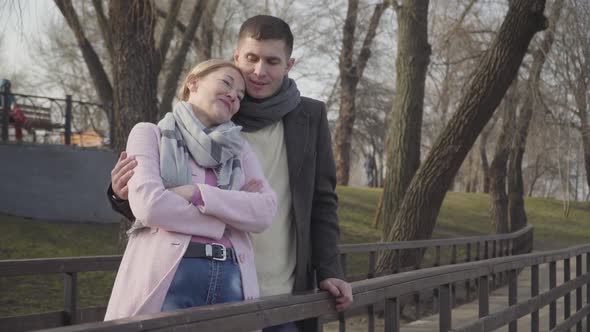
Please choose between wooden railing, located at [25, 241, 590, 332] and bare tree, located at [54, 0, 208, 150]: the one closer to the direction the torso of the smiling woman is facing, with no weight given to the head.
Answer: the wooden railing

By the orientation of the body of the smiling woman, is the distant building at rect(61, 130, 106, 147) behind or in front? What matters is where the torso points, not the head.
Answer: behind

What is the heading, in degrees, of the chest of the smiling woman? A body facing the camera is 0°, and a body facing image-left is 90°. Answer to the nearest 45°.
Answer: approximately 315°

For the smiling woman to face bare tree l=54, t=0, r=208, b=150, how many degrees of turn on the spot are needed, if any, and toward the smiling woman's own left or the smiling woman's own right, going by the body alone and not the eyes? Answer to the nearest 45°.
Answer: approximately 135° to the smiling woman's own left

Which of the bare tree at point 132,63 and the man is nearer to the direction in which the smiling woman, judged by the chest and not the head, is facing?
the man

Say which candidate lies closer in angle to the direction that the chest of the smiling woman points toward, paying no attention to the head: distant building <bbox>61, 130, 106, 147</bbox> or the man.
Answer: the man

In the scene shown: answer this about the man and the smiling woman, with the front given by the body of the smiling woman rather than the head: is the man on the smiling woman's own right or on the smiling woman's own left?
on the smiling woman's own left
